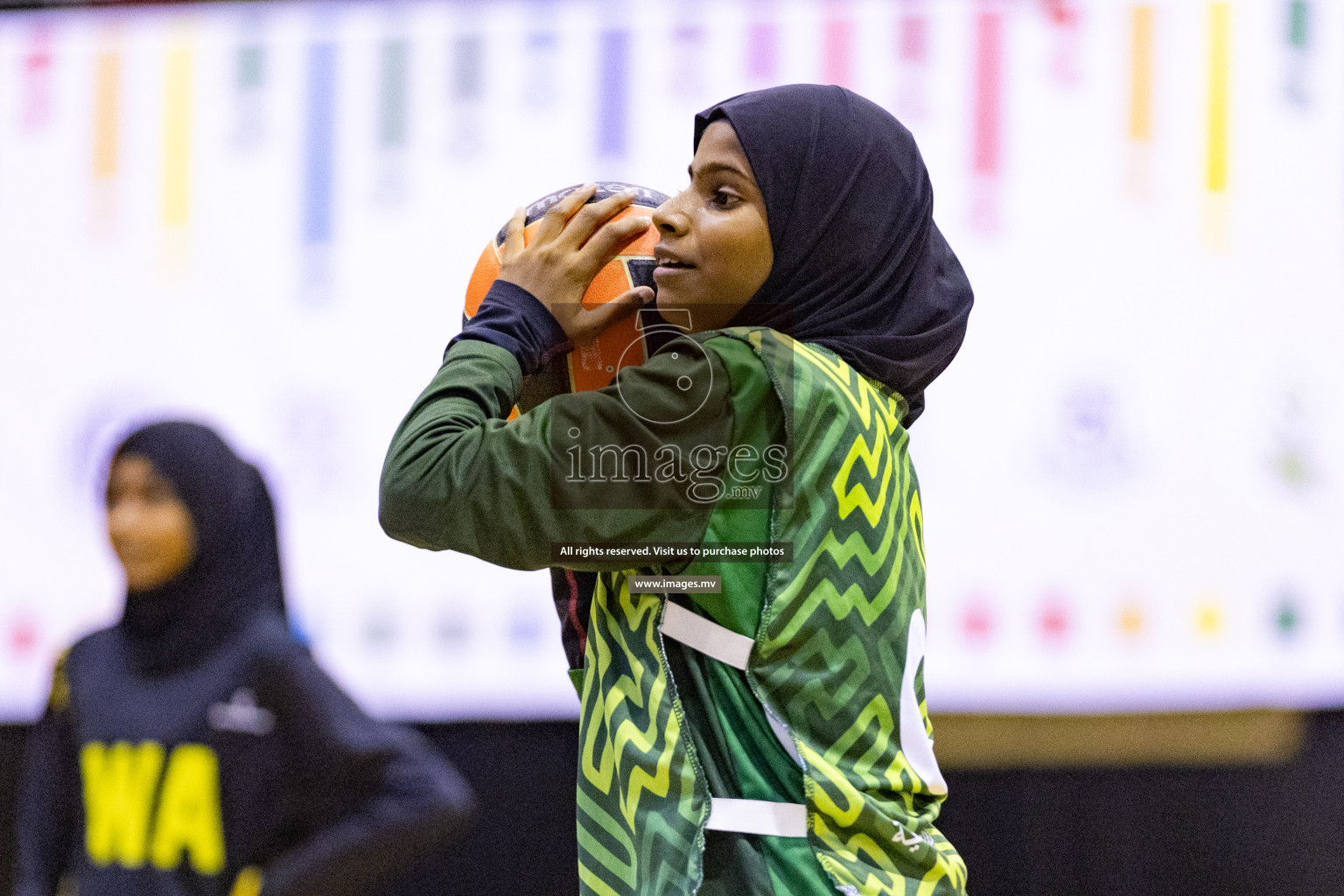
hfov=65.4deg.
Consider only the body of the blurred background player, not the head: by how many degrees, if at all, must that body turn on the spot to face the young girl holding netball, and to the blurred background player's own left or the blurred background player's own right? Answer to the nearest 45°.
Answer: approximately 45° to the blurred background player's own left

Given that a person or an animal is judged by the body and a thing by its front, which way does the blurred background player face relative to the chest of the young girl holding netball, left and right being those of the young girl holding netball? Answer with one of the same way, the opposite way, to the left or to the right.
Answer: to the left

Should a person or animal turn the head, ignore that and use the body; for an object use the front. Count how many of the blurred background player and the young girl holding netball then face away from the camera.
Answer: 0

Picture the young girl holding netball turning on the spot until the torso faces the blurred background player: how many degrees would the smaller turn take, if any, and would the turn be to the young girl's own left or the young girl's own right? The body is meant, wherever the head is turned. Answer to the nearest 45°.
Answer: approximately 45° to the young girl's own right

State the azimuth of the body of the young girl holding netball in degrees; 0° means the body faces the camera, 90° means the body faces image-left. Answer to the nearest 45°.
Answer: approximately 90°

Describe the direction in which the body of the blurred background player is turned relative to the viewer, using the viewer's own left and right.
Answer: facing the viewer and to the left of the viewer

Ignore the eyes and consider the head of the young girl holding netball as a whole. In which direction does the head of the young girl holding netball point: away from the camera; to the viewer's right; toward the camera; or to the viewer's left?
to the viewer's left
